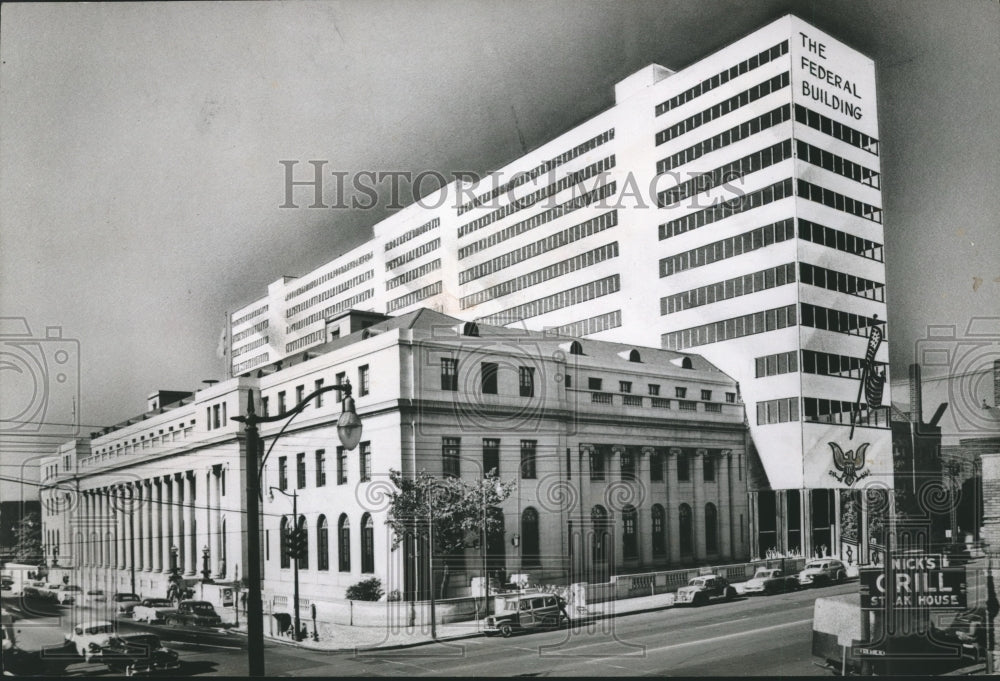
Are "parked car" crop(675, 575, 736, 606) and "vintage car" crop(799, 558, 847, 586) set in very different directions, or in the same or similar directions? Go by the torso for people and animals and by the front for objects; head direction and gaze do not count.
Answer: same or similar directions

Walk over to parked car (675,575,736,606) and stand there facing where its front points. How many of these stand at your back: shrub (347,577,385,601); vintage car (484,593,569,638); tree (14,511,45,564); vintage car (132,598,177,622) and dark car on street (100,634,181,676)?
0

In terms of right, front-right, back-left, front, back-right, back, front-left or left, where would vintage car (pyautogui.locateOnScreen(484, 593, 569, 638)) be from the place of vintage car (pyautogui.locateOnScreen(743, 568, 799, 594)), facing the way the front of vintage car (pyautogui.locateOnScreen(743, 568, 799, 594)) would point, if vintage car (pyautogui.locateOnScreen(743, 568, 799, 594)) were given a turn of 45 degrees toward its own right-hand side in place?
front-left

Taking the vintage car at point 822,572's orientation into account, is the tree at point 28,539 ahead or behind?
ahead

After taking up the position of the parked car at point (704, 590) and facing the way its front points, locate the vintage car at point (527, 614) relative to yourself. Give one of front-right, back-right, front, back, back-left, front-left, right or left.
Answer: front

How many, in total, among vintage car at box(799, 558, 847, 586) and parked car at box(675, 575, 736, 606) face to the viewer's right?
0

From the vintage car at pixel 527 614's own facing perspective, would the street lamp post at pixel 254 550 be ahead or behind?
ahead

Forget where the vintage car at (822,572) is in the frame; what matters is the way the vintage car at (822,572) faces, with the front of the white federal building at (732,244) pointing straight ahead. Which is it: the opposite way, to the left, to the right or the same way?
to the right

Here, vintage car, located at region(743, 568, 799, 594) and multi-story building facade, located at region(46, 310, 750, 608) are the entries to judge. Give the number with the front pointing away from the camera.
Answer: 0

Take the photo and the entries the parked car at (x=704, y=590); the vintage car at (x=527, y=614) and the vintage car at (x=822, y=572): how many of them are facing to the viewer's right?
0

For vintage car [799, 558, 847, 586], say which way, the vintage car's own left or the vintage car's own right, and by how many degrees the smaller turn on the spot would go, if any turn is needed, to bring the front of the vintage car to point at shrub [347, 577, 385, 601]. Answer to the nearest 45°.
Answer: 0° — it already faces it

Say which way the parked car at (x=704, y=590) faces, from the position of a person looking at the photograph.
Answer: facing the viewer and to the left of the viewer
